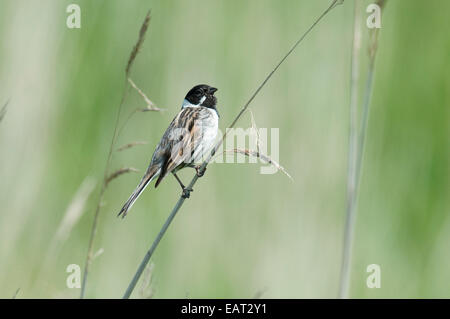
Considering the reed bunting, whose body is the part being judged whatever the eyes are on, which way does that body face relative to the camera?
to the viewer's right

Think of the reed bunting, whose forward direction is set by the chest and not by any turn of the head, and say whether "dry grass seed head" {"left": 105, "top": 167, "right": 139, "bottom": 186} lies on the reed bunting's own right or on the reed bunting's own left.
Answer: on the reed bunting's own left
